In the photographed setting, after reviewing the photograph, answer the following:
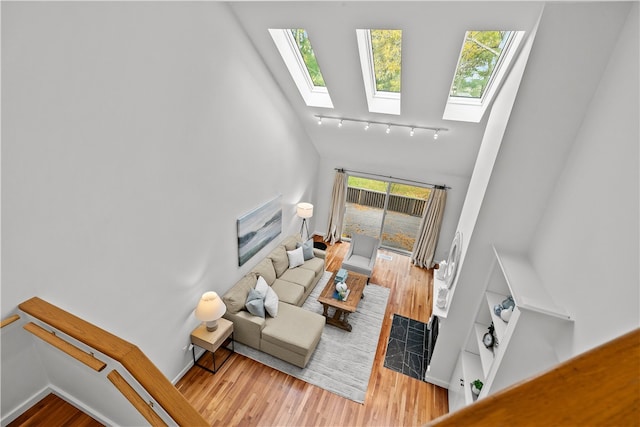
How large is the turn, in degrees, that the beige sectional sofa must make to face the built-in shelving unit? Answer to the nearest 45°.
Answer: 0° — it already faces it

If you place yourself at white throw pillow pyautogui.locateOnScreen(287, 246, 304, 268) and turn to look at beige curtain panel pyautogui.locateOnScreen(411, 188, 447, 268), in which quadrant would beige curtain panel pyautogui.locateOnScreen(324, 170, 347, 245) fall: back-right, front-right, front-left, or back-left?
front-left

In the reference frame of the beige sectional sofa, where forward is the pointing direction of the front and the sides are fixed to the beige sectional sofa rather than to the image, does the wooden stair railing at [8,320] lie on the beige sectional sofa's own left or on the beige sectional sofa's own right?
on the beige sectional sofa's own right

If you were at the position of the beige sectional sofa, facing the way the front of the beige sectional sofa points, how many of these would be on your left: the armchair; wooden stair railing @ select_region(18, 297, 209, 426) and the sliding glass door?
2

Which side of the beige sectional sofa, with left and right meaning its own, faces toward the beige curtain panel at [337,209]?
left

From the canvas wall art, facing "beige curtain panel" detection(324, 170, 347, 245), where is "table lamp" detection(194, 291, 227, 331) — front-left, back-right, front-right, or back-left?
back-right

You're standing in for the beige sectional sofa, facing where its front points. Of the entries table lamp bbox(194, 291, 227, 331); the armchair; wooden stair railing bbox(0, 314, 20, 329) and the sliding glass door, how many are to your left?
2

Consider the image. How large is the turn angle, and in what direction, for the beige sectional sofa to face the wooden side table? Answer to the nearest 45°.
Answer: approximately 135° to its right

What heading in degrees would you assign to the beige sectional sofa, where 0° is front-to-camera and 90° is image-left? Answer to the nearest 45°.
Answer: approximately 315°

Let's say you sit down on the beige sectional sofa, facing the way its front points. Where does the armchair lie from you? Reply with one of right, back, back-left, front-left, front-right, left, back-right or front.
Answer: left

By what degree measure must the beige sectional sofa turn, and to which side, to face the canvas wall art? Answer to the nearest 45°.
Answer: approximately 135° to its left

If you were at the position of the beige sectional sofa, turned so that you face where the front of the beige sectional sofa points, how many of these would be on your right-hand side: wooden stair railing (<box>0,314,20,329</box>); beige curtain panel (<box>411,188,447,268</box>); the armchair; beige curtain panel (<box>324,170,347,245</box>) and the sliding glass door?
1
